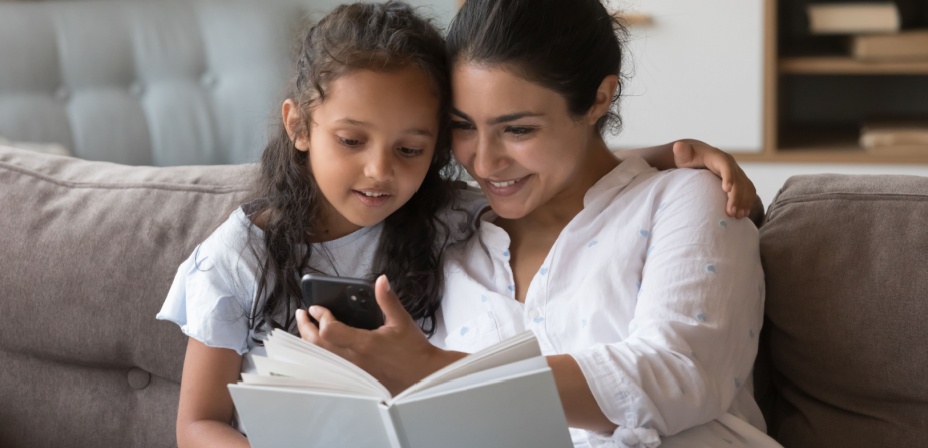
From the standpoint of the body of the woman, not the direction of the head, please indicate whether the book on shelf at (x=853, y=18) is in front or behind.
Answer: behind

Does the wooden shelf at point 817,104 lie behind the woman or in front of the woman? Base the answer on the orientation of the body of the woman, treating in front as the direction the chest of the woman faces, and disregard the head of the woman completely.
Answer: behind

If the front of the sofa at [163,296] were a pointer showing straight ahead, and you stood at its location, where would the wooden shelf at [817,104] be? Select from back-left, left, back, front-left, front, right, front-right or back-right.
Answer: back-left

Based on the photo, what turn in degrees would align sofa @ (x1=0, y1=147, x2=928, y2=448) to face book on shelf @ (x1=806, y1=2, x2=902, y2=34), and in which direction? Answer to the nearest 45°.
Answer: approximately 135° to its left

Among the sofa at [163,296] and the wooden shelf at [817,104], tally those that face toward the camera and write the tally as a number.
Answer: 2

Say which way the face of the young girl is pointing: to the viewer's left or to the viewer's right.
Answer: to the viewer's right

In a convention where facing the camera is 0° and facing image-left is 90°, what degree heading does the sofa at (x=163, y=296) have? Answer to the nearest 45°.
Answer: approximately 0°

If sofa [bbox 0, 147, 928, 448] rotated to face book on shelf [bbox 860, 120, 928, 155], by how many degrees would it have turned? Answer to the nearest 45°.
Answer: approximately 135° to its left

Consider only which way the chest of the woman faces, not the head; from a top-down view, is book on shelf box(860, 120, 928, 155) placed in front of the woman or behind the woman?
behind
